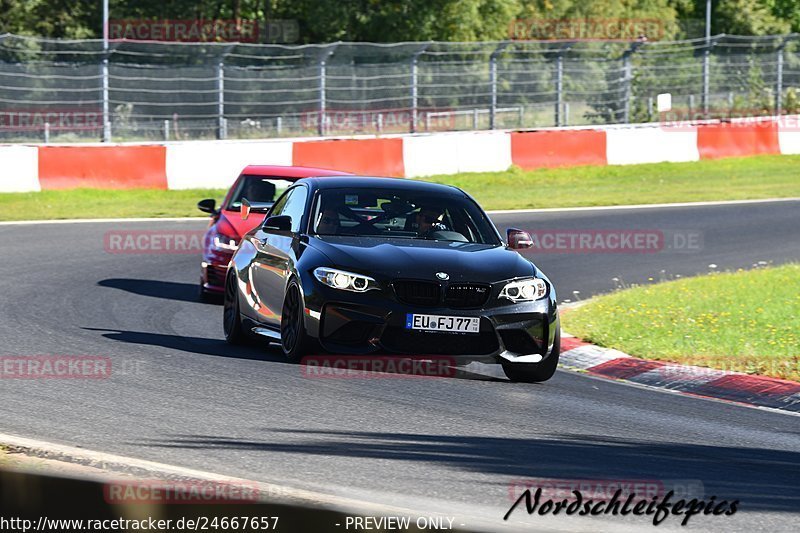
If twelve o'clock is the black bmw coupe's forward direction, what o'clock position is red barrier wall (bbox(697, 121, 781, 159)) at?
The red barrier wall is roughly at 8 o'clock from the black bmw coupe.

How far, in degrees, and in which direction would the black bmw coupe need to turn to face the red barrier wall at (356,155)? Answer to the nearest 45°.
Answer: approximately 135° to its left

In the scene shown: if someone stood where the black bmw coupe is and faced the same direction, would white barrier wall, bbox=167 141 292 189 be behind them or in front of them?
behind

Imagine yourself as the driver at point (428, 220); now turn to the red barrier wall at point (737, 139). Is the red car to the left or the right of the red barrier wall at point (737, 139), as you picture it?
left

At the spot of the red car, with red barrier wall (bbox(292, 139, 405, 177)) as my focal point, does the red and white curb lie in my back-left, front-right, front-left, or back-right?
back-right

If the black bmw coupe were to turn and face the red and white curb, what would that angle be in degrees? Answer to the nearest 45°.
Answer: approximately 45° to its left

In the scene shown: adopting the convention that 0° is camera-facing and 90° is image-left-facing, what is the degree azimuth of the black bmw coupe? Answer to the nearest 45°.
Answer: approximately 315°

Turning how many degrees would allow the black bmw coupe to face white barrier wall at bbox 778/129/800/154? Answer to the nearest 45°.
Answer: approximately 135° to its left

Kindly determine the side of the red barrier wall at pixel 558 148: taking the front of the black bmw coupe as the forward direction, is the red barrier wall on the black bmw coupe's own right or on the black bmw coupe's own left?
on the black bmw coupe's own left

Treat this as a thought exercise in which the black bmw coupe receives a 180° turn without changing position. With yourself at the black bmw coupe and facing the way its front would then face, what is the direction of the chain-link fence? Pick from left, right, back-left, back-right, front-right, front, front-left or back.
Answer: front-right

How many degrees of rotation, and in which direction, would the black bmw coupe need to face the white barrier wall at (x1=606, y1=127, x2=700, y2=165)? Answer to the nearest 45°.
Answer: approximately 135° to its left
